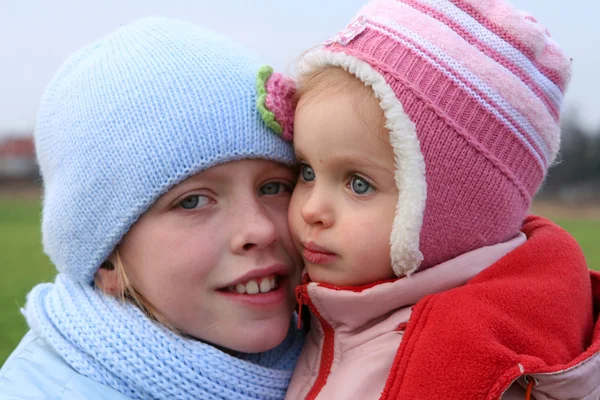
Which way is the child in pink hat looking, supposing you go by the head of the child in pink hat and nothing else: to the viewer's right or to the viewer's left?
to the viewer's left
